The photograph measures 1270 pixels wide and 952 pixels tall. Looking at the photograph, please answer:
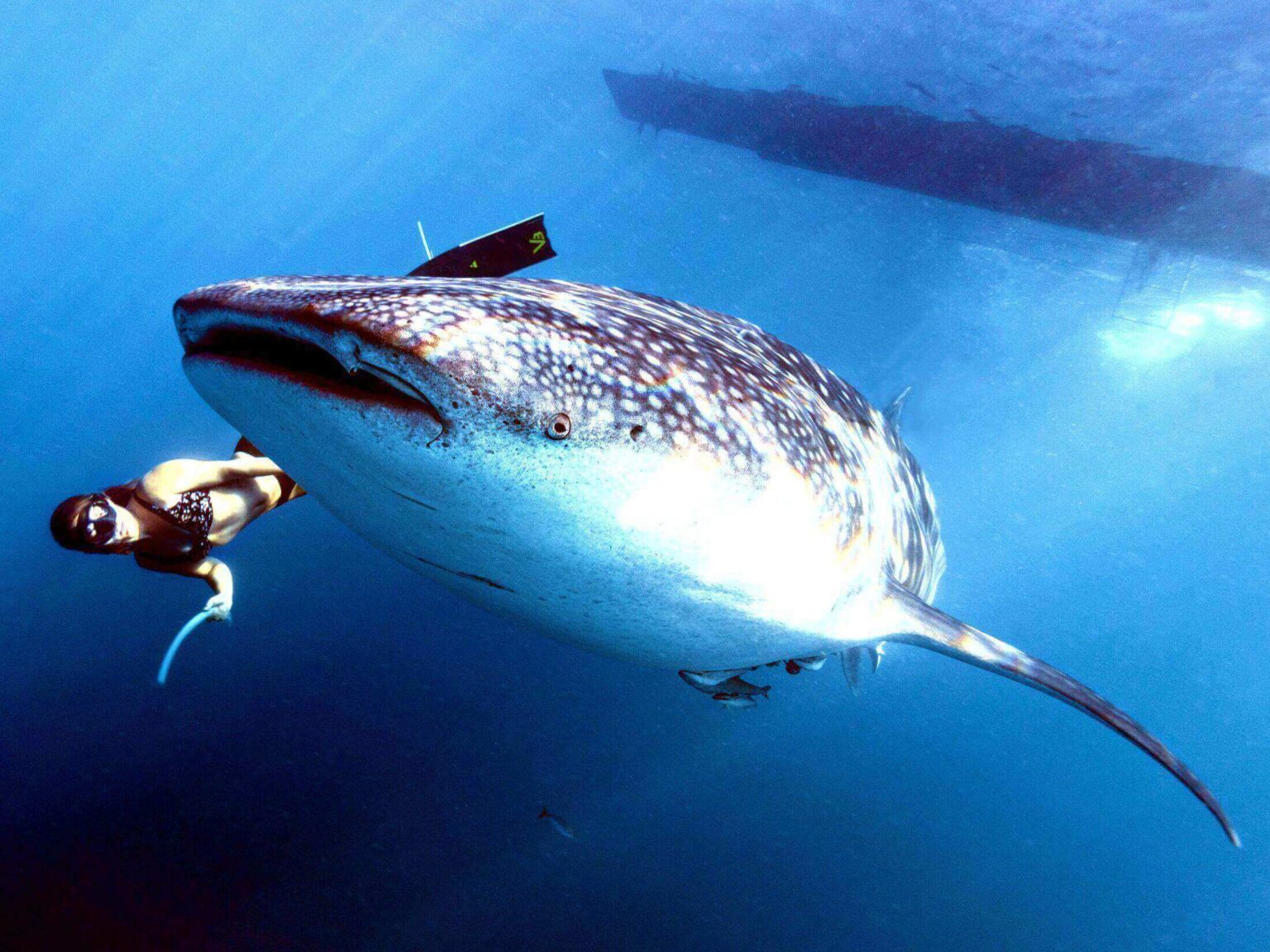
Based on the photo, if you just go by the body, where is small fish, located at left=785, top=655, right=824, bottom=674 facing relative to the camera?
to the viewer's left

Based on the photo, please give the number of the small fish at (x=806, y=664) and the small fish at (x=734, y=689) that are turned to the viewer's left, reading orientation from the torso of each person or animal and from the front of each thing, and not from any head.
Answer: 2

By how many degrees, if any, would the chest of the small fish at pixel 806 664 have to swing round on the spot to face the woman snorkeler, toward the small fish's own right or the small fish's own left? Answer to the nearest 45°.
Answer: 0° — it already faces them

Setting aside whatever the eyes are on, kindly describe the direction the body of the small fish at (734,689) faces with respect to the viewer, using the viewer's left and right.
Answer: facing to the left of the viewer

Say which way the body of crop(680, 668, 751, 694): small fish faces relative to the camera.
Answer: to the viewer's left

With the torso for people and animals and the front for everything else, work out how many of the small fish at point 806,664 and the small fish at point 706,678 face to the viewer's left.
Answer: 2

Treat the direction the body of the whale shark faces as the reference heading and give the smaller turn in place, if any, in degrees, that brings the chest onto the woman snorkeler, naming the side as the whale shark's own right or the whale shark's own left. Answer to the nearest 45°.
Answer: approximately 90° to the whale shark's own right

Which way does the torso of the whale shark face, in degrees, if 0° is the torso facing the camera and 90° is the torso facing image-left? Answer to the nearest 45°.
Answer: approximately 45°
